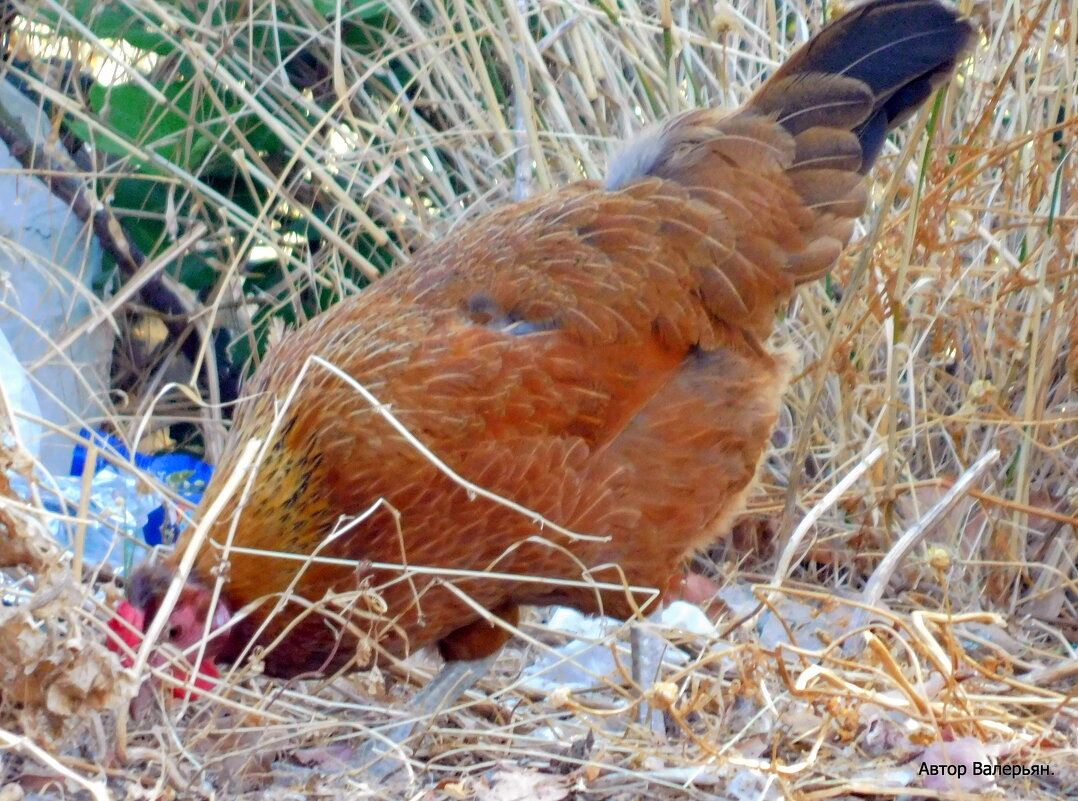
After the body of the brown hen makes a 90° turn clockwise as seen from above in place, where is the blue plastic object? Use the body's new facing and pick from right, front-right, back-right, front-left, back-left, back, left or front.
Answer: front-left

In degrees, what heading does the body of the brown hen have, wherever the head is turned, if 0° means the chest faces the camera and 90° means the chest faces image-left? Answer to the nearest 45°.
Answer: approximately 90°
